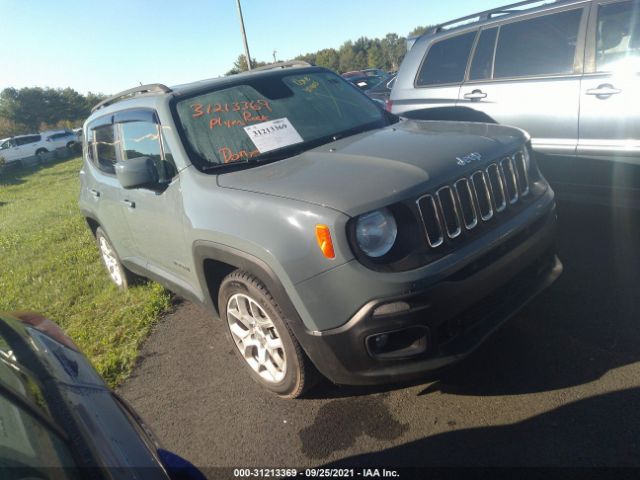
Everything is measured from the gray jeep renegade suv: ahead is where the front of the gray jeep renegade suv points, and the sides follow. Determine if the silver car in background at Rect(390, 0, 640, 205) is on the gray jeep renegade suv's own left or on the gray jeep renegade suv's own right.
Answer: on the gray jeep renegade suv's own left

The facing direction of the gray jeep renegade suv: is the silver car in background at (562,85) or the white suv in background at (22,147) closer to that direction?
the silver car in background

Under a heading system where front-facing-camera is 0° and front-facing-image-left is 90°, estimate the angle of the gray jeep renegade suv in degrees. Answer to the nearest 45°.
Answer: approximately 315°

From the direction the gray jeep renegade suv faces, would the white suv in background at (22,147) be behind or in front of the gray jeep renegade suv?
behind

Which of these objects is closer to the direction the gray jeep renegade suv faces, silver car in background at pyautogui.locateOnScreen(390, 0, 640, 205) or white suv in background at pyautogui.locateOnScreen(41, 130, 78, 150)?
the silver car in background

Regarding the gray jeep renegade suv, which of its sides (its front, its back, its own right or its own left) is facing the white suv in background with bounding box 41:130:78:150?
back
